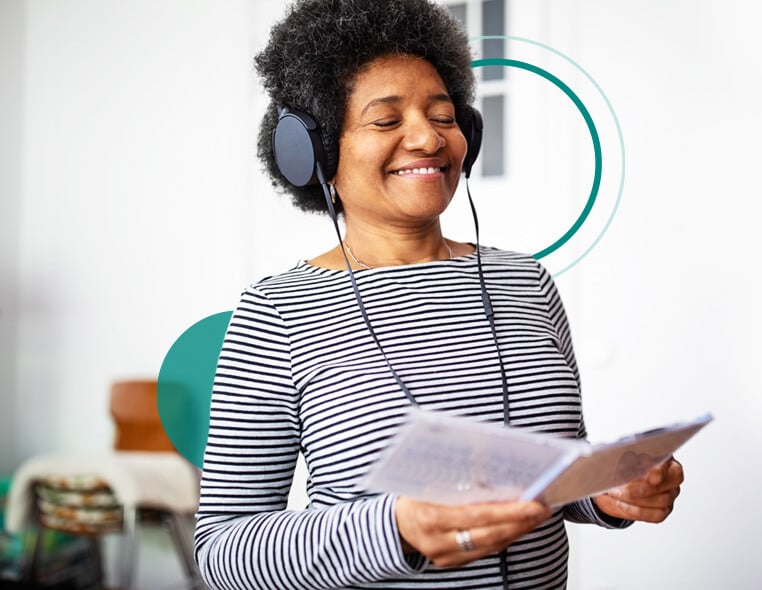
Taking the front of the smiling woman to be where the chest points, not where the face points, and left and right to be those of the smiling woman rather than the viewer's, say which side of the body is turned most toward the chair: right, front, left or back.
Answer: back

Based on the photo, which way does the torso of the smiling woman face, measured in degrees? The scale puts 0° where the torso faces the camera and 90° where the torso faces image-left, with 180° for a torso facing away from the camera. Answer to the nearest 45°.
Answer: approximately 315°

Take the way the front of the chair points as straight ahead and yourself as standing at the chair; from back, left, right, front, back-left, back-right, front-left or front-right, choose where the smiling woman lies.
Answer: front-left
